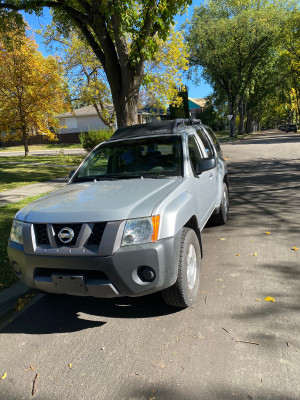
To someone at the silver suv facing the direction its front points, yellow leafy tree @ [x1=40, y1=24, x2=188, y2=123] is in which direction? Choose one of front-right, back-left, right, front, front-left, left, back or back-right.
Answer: back-right

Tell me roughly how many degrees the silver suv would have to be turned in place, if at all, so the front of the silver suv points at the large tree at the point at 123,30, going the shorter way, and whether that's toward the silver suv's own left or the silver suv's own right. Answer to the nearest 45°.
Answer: approximately 135° to the silver suv's own right

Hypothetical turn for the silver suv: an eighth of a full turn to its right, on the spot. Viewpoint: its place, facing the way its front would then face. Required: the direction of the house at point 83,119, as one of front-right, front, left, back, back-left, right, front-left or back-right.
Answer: right

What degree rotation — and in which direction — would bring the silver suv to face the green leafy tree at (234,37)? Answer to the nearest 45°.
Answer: approximately 135° to its right

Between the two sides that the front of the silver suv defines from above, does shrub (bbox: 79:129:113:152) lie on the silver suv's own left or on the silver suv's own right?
on the silver suv's own right

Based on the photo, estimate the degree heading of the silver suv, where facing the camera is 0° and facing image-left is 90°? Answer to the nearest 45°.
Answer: approximately 45°
